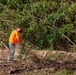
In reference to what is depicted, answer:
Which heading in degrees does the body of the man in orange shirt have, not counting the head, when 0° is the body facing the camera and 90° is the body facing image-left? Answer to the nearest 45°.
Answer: approximately 270°
